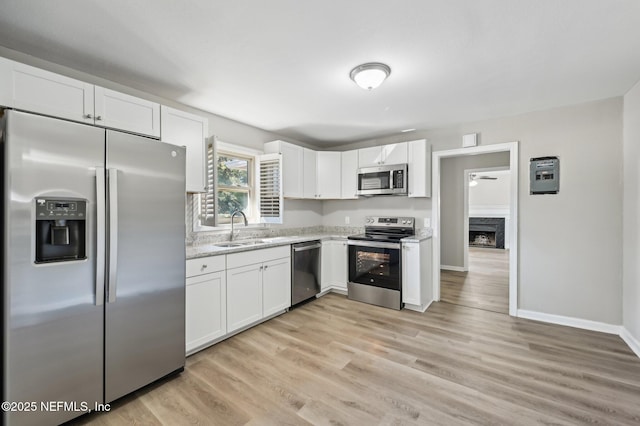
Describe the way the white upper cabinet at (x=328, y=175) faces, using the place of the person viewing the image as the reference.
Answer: facing the viewer

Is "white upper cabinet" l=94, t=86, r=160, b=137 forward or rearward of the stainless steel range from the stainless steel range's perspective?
forward

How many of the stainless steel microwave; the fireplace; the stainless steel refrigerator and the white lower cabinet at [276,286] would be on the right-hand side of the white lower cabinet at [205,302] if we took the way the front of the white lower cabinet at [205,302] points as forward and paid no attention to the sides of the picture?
1

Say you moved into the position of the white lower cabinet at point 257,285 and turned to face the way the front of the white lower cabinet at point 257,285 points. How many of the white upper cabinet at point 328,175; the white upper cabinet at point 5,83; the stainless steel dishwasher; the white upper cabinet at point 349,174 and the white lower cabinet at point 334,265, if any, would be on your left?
4

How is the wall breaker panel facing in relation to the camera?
toward the camera

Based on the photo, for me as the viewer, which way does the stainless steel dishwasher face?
facing the viewer and to the right of the viewer

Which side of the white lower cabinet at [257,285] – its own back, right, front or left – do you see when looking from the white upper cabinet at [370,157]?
left

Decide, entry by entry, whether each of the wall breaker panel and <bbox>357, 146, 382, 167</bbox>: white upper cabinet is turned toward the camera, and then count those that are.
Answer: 2

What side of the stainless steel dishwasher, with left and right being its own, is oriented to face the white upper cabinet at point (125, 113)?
right

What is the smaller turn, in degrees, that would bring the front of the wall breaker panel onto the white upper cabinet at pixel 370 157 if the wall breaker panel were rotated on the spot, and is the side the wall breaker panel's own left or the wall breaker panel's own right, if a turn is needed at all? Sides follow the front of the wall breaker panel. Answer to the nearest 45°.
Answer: approximately 90° to the wall breaker panel's own right

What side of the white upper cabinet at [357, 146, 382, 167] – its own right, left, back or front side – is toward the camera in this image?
front
